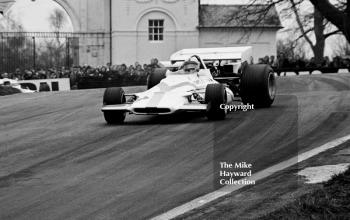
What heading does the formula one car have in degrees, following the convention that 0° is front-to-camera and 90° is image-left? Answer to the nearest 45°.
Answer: approximately 45°

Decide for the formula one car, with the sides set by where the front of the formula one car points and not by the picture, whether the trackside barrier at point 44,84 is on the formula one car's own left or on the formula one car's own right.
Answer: on the formula one car's own right
